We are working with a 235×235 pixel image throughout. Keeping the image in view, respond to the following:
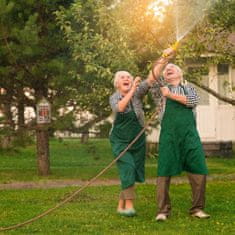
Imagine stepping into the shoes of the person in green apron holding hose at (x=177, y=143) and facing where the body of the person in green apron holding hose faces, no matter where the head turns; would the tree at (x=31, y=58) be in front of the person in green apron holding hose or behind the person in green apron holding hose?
behind

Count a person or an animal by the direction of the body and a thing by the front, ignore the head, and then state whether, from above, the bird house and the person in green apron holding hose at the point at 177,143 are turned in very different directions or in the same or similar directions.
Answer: same or similar directions

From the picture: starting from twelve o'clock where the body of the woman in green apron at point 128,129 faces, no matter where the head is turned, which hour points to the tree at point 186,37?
The tree is roughly at 8 o'clock from the woman in green apron.

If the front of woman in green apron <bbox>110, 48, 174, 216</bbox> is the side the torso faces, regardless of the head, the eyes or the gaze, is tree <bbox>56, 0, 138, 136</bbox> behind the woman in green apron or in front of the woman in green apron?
behind

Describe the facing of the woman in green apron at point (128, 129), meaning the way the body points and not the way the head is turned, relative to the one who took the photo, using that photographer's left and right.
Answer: facing the viewer and to the right of the viewer

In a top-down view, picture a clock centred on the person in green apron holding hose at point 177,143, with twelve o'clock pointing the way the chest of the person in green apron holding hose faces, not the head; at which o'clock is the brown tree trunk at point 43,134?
The brown tree trunk is roughly at 5 o'clock from the person in green apron holding hose.

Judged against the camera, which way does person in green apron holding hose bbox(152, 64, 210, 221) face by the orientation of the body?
toward the camera

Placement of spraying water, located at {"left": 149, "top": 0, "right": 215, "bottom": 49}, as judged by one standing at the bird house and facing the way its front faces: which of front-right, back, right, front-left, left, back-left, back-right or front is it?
front-left

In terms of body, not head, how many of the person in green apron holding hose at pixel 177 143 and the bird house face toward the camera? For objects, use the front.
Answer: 2

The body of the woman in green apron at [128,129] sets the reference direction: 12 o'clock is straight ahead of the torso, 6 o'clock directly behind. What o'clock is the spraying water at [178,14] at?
The spraying water is roughly at 8 o'clock from the woman in green apron.

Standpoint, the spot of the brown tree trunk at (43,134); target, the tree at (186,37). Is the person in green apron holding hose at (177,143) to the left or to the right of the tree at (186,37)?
right

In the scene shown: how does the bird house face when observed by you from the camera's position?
facing the viewer

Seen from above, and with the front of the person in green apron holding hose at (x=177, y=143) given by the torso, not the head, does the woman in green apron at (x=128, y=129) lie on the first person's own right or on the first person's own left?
on the first person's own right

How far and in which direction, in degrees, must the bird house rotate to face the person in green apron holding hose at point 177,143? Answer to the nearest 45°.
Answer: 0° — it already faces them
